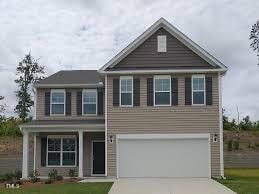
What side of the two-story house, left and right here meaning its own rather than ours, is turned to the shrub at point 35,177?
right

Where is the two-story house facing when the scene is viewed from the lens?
facing the viewer
